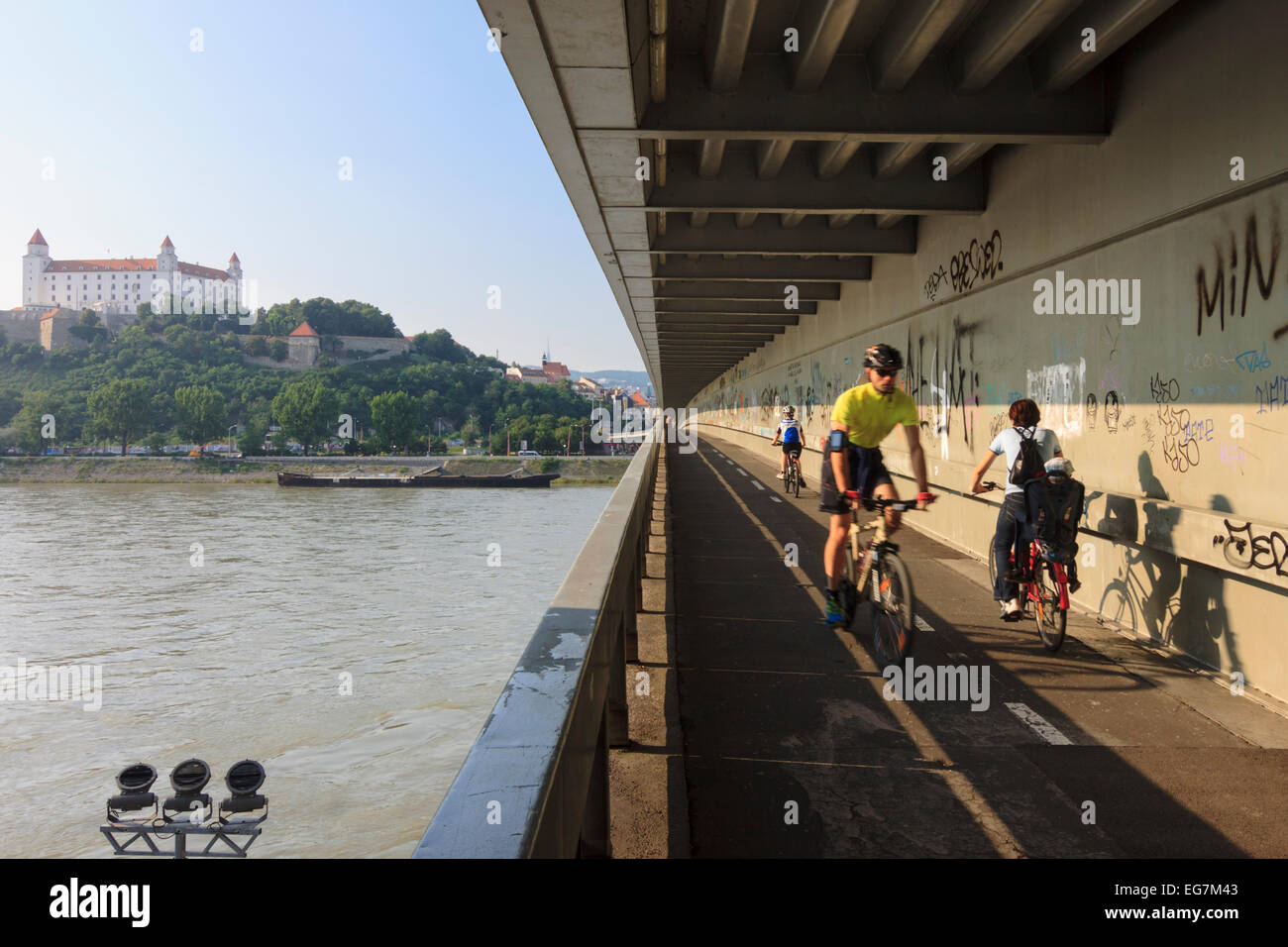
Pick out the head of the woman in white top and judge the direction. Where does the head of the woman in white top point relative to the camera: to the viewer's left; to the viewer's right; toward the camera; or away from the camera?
away from the camera

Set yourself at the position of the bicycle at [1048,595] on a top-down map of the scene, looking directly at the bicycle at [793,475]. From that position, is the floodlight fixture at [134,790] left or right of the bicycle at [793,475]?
left

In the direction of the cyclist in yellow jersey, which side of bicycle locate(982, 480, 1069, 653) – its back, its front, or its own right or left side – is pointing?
left

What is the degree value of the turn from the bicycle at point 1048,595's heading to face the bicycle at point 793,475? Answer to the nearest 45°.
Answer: approximately 45° to its right

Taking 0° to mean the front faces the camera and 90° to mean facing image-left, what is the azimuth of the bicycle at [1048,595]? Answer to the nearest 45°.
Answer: approximately 135°
